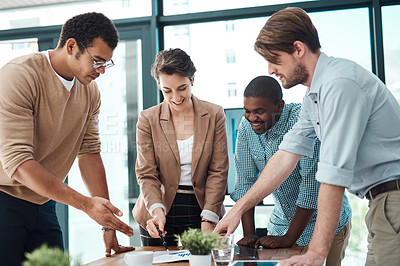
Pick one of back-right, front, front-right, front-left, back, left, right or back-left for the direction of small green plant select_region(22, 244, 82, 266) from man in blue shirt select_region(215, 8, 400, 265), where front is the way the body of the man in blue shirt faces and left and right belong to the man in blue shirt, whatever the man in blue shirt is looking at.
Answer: front-left

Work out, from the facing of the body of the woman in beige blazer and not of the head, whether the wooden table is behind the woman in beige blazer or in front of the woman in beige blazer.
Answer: in front

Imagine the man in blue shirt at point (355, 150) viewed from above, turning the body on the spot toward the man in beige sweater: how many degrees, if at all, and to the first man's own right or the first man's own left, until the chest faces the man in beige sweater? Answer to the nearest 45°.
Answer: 0° — they already face them

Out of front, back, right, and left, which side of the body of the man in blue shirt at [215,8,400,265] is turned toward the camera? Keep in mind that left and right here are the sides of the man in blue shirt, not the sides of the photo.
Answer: left

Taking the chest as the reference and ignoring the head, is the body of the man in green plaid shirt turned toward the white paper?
yes

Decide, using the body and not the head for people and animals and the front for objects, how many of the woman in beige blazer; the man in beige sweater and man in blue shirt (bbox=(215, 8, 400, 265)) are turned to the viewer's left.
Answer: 1

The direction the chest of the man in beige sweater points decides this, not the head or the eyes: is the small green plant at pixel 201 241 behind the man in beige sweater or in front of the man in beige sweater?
in front

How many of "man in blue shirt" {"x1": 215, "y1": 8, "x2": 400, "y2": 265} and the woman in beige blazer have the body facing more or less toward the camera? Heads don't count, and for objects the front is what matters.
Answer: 1

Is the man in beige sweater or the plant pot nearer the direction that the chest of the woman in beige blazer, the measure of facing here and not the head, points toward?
the plant pot

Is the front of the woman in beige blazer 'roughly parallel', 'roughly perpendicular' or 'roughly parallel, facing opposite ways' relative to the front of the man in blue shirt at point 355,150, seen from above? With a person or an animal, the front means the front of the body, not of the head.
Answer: roughly perpendicular
